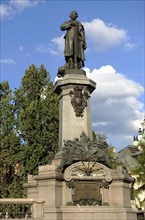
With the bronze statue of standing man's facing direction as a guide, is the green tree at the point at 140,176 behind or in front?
behind

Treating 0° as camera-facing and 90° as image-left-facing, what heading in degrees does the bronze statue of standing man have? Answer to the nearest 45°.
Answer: approximately 0°

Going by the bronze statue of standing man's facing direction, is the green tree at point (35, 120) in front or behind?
behind
